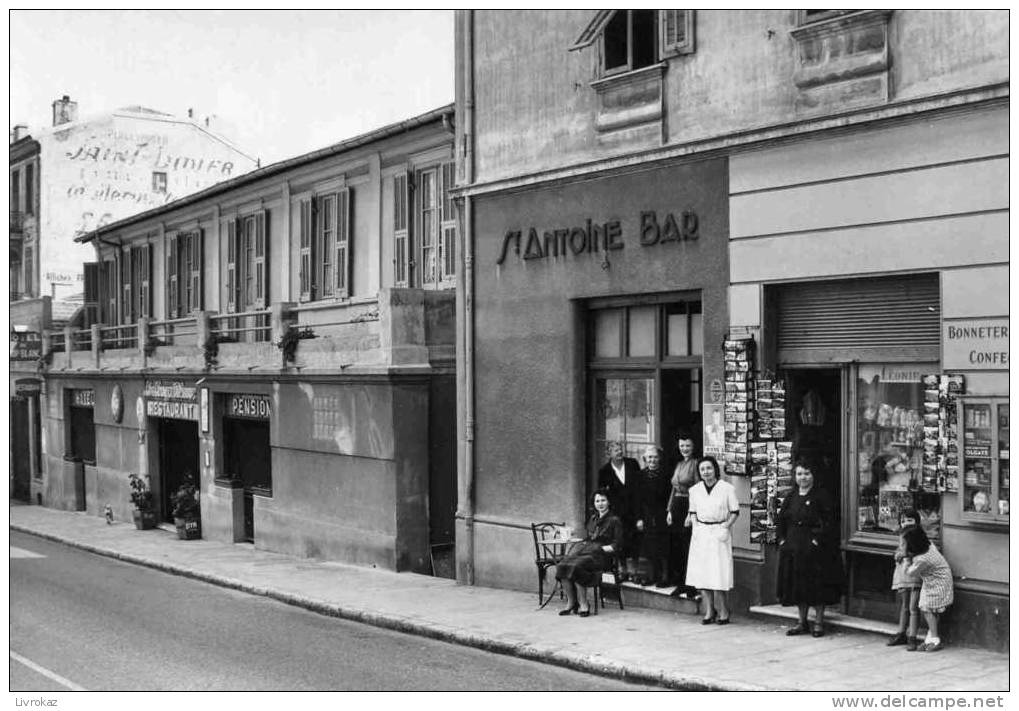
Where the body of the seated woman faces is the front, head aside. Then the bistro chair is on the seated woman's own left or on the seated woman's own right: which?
on the seated woman's own right

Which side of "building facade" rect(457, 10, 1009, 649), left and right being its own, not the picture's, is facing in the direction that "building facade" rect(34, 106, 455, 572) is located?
right

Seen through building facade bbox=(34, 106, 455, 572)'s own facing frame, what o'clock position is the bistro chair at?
The bistro chair is roughly at 10 o'clock from the building facade.

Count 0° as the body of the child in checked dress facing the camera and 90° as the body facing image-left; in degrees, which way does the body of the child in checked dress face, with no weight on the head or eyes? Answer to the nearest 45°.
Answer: approximately 90°

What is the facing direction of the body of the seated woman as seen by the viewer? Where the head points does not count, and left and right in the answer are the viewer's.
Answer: facing the viewer and to the left of the viewer

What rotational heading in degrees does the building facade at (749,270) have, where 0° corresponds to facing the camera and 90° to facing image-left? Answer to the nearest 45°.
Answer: approximately 45°

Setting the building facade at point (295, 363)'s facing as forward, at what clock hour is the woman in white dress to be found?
The woman in white dress is roughly at 10 o'clock from the building facade.

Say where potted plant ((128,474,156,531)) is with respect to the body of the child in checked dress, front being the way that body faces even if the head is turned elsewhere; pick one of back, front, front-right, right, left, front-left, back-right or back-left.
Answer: front-right

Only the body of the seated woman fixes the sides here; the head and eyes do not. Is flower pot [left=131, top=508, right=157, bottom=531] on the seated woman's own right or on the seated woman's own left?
on the seated woman's own right

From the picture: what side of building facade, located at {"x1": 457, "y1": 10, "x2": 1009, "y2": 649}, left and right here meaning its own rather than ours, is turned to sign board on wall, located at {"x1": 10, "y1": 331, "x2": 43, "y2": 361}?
right

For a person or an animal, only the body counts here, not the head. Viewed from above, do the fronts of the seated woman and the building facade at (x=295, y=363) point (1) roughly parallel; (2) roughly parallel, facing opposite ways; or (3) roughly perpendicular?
roughly parallel

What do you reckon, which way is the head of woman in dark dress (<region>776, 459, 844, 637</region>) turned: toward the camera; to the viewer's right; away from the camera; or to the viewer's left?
toward the camera
